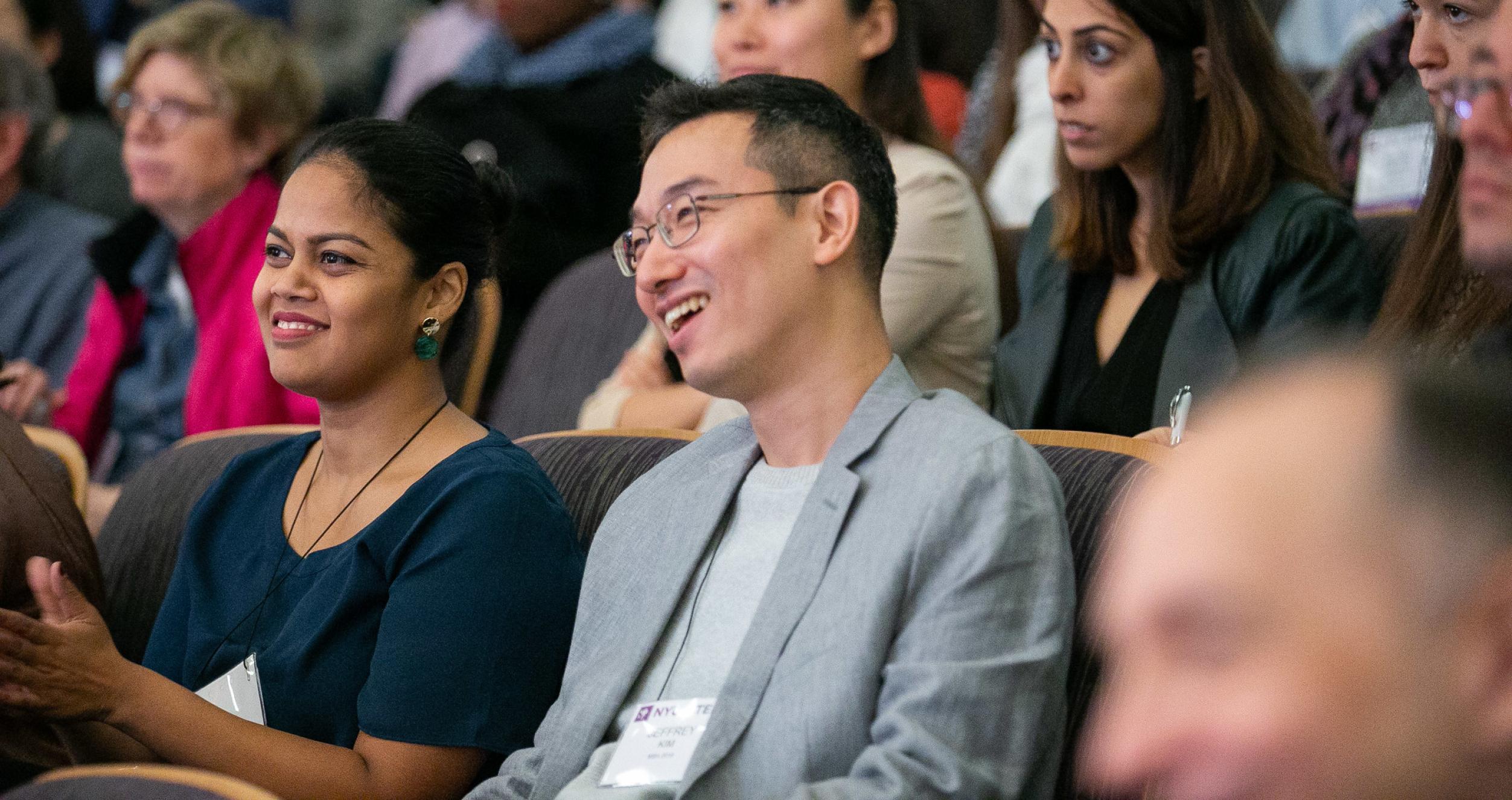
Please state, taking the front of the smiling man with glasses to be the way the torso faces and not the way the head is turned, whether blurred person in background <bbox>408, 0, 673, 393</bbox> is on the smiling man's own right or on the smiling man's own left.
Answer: on the smiling man's own right

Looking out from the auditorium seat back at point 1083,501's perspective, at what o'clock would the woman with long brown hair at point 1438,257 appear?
The woman with long brown hair is roughly at 6 o'clock from the auditorium seat back.

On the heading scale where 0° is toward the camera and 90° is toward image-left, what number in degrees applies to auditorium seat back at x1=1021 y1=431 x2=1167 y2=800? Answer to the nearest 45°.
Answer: approximately 45°

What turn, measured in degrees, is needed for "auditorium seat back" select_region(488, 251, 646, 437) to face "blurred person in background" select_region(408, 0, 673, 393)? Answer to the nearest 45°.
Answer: approximately 135° to its right

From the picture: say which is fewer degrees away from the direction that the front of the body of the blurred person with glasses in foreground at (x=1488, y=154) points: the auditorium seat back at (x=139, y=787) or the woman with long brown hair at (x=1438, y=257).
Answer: the auditorium seat back

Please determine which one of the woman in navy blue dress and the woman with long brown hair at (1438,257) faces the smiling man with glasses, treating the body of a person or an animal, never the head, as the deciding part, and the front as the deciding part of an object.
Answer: the woman with long brown hair

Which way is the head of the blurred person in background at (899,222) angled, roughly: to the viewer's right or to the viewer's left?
to the viewer's left

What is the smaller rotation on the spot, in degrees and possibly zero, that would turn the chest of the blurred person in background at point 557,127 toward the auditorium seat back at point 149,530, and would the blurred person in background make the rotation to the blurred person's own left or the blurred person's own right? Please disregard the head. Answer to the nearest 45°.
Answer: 0° — they already face it

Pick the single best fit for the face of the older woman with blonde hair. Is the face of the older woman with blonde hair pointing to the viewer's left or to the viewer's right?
to the viewer's left

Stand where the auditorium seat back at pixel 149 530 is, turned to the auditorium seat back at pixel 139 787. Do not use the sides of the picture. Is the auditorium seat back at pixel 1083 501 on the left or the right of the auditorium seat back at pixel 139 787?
left
